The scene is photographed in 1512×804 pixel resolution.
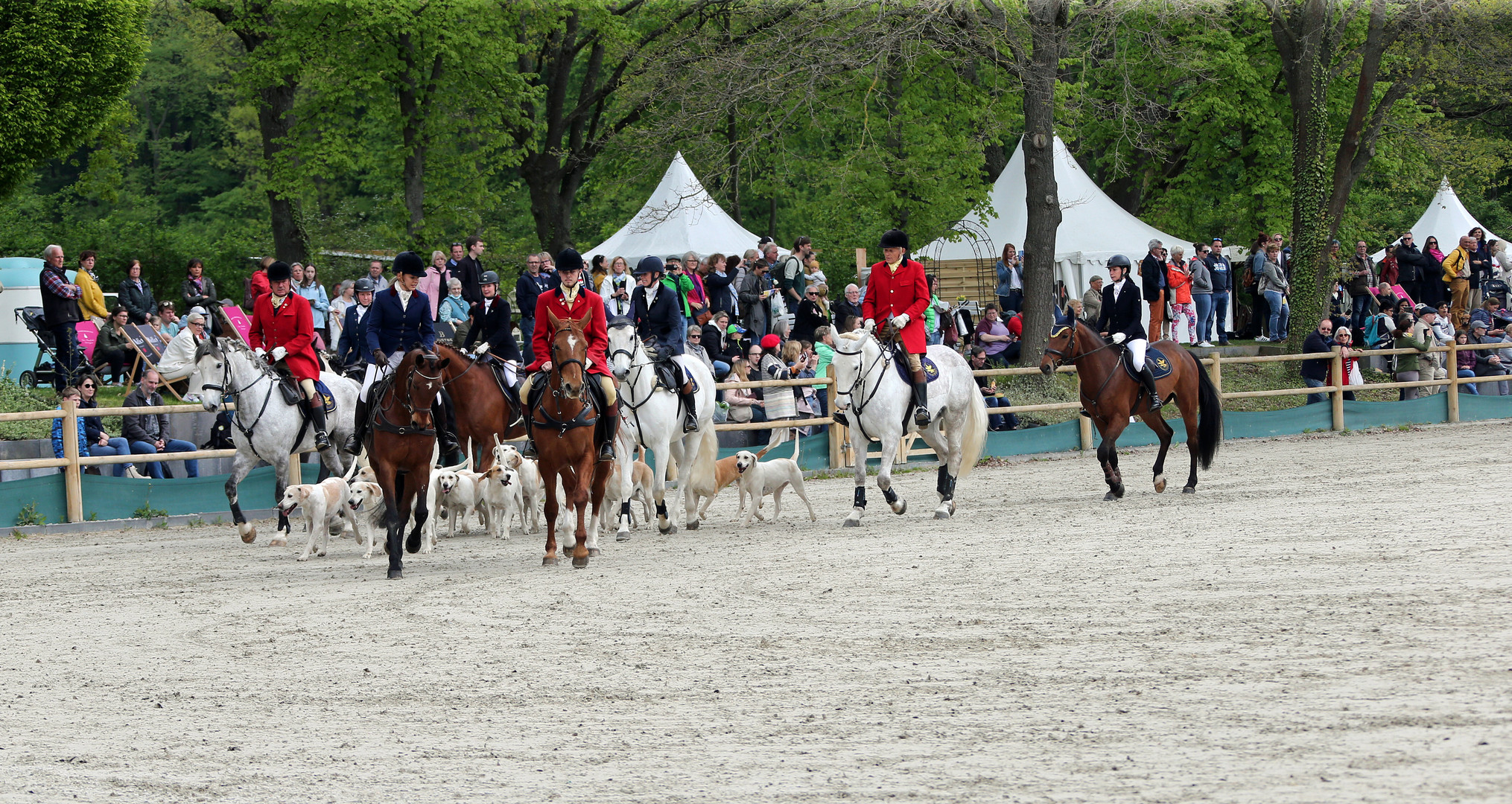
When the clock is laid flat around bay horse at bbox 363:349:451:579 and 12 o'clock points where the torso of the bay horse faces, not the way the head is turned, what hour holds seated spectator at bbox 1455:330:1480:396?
The seated spectator is roughly at 8 o'clock from the bay horse.

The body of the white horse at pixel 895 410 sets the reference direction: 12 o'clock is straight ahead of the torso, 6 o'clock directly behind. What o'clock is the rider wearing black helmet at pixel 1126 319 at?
The rider wearing black helmet is roughly at 6 o'clock from the white horse.

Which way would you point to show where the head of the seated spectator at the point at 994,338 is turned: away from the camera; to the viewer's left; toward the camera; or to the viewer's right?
toward the camera

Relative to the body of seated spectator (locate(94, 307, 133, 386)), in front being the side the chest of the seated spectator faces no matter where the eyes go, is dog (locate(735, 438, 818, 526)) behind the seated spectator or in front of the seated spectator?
in front

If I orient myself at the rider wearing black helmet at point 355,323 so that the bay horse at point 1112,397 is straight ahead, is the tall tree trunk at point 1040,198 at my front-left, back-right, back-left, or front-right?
front-left

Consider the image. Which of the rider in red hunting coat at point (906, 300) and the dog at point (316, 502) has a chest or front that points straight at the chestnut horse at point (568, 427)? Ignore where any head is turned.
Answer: the rider in red hunting coat

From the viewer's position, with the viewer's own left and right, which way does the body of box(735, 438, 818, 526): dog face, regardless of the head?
facing the viewer and to the left of the viewer

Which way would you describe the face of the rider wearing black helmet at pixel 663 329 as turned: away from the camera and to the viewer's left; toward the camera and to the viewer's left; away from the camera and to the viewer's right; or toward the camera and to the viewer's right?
toward the camera and to the viewer's left

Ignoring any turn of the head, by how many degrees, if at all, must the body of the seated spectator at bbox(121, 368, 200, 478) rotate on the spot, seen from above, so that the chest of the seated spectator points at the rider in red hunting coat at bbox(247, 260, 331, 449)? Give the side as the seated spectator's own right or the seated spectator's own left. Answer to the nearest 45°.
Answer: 0° — they already face them

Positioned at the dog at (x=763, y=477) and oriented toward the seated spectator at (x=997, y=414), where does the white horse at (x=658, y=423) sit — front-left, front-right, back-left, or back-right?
back-left

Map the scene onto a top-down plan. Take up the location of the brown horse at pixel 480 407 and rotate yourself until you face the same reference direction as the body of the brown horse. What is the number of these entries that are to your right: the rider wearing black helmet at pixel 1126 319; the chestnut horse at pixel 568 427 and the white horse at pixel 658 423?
0

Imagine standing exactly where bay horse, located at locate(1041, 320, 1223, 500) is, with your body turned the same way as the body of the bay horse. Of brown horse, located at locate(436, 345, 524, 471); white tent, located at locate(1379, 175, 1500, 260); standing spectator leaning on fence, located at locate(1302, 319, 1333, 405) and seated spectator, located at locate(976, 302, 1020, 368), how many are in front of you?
1

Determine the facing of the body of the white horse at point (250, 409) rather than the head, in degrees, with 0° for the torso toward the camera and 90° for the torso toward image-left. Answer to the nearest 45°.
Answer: approximately 45°

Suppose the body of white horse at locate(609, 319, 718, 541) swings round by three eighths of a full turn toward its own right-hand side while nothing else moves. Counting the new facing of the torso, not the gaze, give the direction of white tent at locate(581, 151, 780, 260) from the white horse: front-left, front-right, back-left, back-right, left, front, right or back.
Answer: front

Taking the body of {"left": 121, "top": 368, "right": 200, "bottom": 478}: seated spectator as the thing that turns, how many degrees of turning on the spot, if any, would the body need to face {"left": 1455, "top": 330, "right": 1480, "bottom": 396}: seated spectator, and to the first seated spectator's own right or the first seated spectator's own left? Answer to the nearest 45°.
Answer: approximately 45° to the first seated spectator's own left

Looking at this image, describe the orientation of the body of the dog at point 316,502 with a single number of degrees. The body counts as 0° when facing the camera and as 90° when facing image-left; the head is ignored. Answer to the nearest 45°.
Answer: approximately 45°

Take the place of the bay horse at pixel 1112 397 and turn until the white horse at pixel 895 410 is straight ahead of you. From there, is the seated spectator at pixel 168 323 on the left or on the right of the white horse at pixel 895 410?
right

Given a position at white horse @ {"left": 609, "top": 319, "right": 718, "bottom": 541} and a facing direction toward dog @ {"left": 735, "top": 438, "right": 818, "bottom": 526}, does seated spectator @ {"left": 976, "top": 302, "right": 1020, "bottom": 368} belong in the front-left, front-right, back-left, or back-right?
front-left

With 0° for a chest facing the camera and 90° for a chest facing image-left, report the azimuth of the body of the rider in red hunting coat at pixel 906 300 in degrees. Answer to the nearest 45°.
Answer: approximately 45°

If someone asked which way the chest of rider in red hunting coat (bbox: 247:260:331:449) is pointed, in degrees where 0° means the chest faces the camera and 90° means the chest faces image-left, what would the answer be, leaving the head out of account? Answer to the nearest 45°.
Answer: approximately 45°

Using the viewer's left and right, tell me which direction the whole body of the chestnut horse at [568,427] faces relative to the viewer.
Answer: facing the viewer

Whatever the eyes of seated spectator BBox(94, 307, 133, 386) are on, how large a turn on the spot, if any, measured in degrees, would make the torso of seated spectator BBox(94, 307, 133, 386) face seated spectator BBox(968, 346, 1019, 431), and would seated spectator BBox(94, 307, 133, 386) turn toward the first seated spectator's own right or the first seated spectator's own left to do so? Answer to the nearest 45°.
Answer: approximately 45° to the first seated spectator's own left

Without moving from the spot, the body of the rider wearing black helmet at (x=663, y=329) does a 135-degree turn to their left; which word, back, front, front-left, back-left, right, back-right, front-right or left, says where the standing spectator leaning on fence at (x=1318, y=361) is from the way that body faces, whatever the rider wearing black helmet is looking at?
front-left
